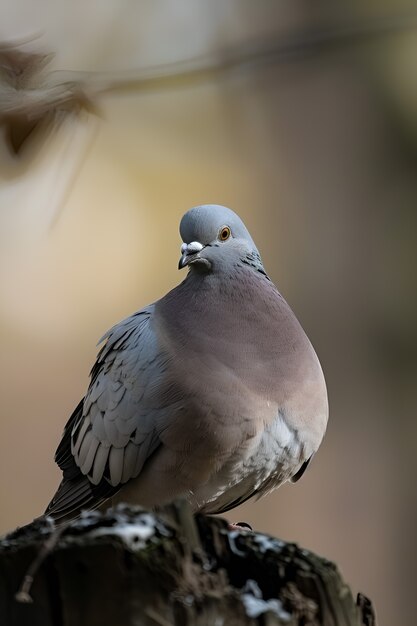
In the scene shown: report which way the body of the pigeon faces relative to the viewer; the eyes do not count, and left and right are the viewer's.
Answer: facing the viewer and to the right of the viewer
